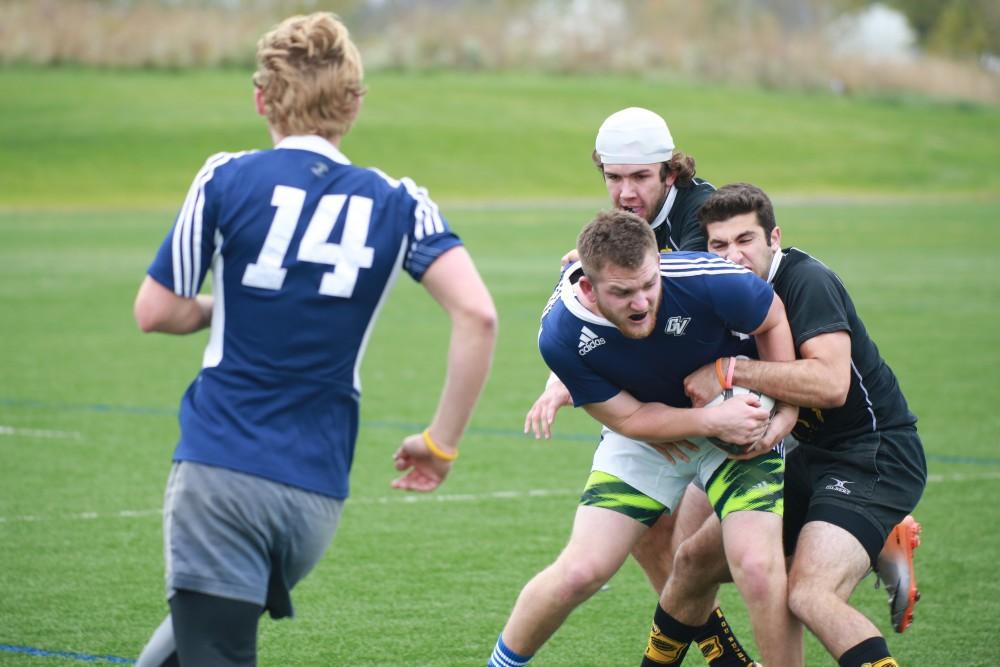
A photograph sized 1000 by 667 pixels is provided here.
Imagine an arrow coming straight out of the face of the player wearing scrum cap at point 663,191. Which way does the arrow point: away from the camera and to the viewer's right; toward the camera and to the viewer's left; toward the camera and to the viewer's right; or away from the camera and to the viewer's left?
toward the camera and to the viewer's left

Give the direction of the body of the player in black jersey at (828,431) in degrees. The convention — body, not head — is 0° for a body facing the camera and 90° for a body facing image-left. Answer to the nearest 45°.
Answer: approximately 45°

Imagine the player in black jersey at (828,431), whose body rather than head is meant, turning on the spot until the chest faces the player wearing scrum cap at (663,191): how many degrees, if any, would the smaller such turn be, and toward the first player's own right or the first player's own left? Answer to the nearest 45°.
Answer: approximately 90° to the first player's own right

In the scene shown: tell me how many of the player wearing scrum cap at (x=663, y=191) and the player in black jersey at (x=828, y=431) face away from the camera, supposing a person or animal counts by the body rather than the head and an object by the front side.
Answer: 0

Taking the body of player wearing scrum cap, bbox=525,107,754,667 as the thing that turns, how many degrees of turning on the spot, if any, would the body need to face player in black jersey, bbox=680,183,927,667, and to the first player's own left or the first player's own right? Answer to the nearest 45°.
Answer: approximately 90° to the first player's own left

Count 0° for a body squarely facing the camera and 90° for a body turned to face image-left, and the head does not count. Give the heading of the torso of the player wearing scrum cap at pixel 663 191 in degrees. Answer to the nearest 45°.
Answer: approximately 45°

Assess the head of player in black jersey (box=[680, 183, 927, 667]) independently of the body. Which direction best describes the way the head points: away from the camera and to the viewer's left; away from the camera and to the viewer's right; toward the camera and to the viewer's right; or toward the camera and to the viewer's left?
toward the camera and to the viewer's left
